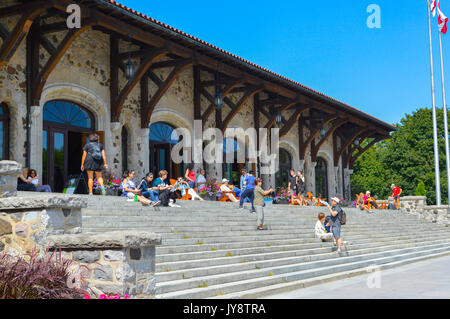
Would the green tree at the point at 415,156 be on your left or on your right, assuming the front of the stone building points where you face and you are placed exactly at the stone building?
on your left

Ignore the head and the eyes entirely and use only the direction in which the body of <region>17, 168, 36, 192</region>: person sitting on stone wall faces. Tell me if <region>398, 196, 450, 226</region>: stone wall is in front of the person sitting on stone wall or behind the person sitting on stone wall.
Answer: in front
